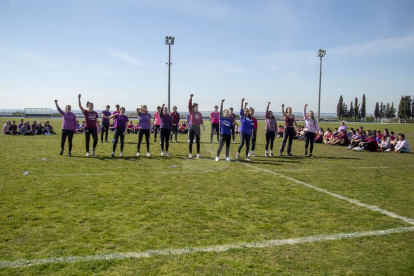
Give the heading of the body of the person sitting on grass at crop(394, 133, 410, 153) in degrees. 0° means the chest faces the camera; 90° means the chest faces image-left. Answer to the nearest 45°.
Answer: approximately 45°

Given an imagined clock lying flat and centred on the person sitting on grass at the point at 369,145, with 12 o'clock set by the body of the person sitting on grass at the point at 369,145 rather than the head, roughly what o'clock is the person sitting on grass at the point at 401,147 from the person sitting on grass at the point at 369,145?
the person sitting on grass at the point at 401,147 is roughly at 6 o'clock from the person sitting on grass at the point at 369,145.

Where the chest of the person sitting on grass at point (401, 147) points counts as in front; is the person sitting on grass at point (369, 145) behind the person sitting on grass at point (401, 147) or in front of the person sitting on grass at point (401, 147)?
in front

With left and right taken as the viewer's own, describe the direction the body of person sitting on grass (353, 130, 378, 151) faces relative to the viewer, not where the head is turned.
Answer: facing to the left of the viewer
